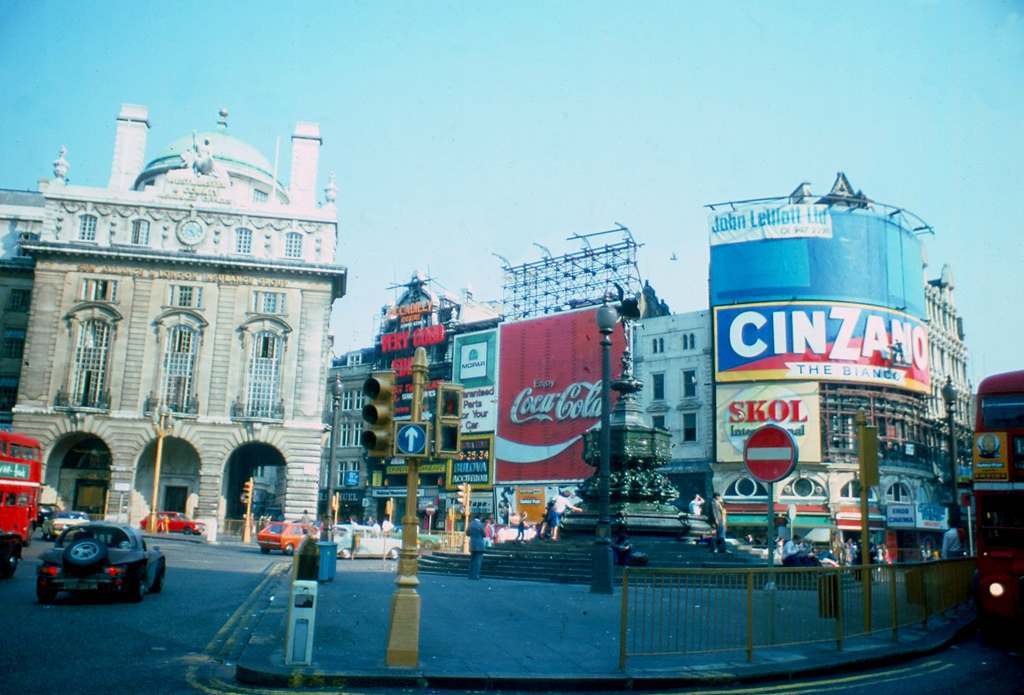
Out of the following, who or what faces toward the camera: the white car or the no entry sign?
the no entry sign

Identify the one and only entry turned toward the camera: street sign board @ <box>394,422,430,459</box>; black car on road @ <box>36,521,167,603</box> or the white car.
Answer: the street sign board

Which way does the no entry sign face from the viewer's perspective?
toward the camera

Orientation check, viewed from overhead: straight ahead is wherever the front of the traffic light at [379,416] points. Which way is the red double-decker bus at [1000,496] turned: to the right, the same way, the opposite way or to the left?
the same way

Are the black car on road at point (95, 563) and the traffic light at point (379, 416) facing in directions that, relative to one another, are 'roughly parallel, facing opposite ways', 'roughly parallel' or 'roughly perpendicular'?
roughly parallel, facing opposite ways

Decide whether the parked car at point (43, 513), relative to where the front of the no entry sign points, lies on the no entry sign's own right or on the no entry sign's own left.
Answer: on the no entry sign's own right

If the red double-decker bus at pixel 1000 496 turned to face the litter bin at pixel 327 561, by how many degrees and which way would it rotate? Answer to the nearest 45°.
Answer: approximately 90° to its right

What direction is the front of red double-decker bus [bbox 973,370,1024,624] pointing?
toward the camera

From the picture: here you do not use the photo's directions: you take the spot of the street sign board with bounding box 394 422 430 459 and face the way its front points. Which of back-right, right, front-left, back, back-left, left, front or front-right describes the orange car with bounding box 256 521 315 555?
back

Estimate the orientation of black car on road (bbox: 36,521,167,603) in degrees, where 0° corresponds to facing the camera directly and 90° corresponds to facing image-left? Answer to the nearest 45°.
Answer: approximately 225°

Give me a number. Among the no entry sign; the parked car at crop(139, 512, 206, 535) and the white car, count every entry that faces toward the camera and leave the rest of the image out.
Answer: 1

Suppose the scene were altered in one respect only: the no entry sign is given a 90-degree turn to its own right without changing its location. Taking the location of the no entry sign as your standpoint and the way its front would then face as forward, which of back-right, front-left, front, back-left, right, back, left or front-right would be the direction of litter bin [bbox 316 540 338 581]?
front-right

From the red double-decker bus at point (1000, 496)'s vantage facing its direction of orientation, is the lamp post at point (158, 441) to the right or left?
on its right
